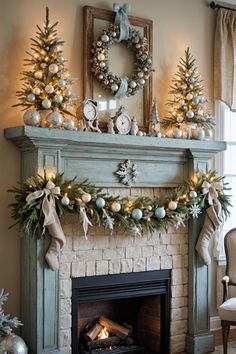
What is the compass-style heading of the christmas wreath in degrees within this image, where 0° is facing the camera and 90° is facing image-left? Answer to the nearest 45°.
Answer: approximately 0°

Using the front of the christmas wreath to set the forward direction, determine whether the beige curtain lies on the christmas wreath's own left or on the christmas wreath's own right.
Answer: on the christmas wreath's own left

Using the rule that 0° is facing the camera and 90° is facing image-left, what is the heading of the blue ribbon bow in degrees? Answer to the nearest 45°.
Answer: approximately 0°

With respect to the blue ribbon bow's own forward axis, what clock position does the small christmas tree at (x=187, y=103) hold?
The small christmas tree is roughly at 8 o'clock from the blue ribbon bow.

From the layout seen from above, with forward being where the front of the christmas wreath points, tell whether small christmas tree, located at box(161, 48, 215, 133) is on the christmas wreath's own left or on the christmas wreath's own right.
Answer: on the christmas wreath's own left

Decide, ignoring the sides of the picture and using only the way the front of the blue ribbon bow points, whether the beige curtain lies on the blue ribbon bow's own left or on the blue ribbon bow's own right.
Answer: on the blue ribbon bow's own left
